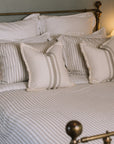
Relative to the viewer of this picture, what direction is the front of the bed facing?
facing the viewer and to the right of the viewer
